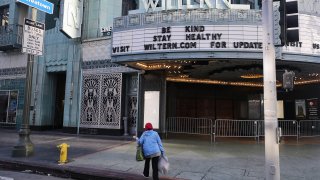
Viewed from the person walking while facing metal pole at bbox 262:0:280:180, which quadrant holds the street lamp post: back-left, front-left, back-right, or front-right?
back-left

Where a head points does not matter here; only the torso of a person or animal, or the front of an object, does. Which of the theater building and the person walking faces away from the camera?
the person walking

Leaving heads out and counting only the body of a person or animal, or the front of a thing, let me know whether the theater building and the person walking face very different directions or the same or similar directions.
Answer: very different directions

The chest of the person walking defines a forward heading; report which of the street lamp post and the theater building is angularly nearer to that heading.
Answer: the theater building

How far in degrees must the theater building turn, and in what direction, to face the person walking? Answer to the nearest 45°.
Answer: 0° — it already faces them

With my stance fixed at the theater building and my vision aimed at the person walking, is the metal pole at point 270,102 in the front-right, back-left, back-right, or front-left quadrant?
front-left

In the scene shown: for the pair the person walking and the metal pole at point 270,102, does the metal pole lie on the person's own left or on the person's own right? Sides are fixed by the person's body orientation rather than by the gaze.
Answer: on the person's own right

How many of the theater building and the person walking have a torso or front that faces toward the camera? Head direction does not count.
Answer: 1

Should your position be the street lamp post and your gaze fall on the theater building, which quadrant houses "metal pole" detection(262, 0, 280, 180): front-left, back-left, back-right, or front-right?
front-right

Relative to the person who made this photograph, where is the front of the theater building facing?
facing the viewer

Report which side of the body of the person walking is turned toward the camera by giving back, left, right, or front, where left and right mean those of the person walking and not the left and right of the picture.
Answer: back

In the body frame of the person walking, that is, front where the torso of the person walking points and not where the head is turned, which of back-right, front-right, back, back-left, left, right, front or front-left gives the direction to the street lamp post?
front-left

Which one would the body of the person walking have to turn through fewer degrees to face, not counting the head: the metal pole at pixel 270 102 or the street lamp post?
the street lamp post

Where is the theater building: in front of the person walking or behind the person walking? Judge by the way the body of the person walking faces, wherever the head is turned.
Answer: in front
